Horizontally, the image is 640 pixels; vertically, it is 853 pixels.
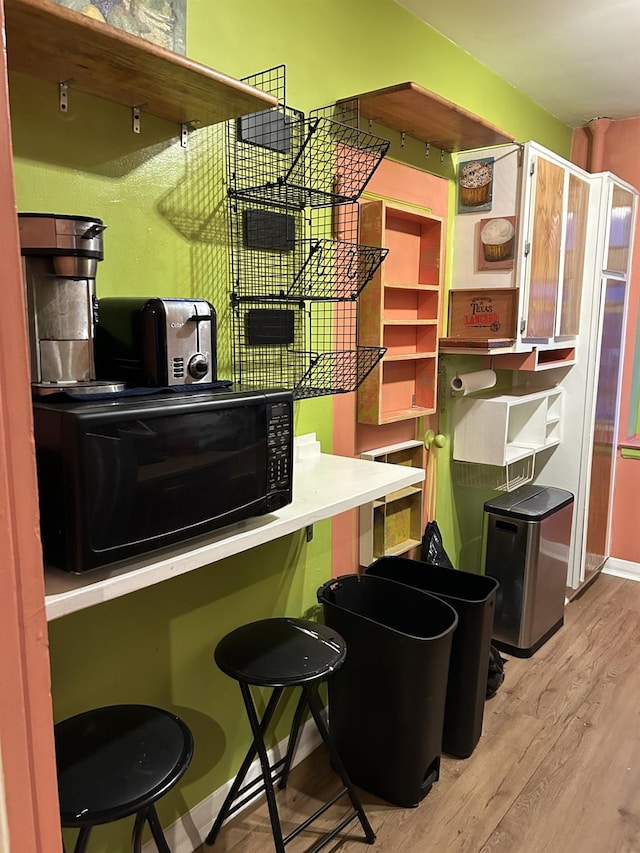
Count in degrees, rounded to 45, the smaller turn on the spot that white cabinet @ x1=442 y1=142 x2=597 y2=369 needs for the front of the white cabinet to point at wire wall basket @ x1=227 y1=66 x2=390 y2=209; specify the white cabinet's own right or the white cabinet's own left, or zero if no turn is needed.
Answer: approximately 90° to the white cabinet's own right

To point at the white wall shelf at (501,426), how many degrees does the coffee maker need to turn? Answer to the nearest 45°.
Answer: approximately 90° to its left

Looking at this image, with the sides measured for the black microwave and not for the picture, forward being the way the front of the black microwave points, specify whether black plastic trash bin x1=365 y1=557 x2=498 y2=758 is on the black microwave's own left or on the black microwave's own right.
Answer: on the black microwave's own left

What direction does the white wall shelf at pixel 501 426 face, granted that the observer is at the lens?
facing the viewer and to the right of the viewer

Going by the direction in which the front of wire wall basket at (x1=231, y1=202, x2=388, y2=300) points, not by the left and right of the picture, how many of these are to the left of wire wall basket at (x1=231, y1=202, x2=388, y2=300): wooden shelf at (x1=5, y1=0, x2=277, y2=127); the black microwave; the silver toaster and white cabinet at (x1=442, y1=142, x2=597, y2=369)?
1

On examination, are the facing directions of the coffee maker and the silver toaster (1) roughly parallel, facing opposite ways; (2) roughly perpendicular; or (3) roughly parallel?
roughly parallel

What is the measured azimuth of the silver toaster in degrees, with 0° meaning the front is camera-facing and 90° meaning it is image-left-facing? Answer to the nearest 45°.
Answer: approximately 315°

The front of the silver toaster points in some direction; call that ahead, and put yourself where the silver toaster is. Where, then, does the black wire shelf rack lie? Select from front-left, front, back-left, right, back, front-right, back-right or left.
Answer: left

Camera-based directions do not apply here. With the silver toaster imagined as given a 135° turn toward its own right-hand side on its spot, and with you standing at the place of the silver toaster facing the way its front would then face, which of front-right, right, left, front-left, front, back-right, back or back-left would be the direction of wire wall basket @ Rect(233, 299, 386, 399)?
back-right

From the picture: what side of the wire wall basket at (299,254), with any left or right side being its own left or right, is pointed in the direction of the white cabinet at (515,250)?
left
